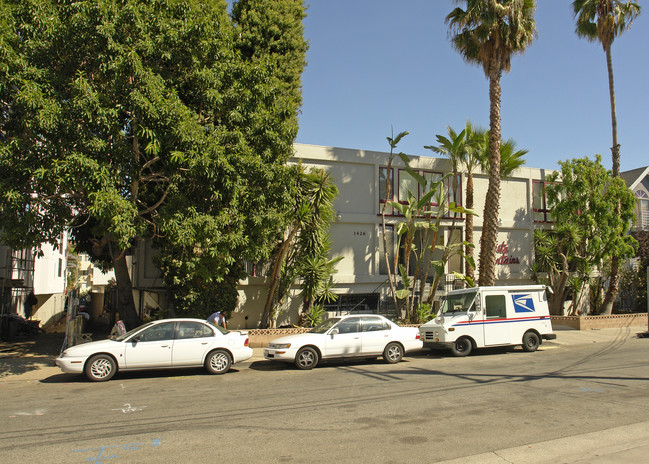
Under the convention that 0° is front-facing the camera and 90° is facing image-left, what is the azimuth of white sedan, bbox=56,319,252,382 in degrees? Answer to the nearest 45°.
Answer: approximately 90°

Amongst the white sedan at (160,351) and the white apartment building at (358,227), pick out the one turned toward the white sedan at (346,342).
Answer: the white apartment building

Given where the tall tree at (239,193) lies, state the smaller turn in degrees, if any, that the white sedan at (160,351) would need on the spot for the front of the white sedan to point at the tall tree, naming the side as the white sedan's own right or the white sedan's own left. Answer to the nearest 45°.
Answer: approximately 135° to the white sedan's own right

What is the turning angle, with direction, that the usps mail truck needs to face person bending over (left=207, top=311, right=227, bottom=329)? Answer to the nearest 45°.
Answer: approximately 45° to its right

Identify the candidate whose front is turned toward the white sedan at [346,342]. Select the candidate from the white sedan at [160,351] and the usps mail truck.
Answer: the usps mail truck

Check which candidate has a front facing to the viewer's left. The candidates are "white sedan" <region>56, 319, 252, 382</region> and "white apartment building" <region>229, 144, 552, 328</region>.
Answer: the white sedan

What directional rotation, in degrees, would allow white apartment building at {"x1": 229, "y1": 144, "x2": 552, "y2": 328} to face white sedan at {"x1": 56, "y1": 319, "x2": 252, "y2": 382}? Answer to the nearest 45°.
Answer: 0° — it already faces it

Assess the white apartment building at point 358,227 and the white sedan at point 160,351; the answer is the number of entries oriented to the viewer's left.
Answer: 1

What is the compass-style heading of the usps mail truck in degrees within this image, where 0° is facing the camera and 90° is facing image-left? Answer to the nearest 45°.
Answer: approximately 45°

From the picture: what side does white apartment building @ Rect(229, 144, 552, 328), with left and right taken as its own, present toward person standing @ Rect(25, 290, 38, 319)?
right

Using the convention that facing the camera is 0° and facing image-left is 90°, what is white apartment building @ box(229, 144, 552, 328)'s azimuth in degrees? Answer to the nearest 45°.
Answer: approximately 0°
